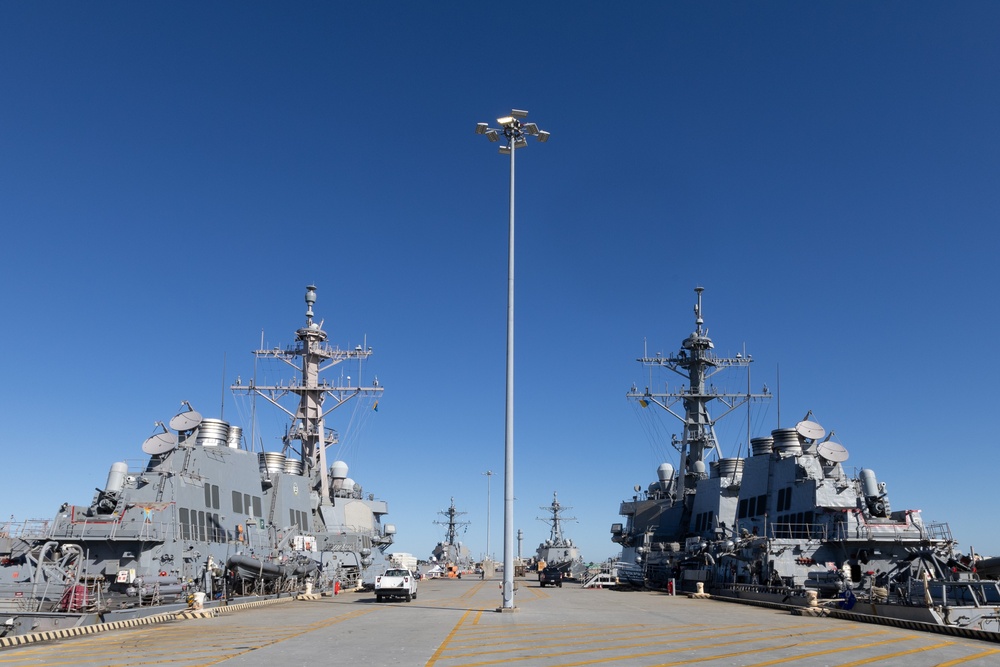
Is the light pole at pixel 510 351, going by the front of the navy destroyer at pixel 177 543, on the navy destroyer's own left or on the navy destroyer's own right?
on the navy destroyer's own right

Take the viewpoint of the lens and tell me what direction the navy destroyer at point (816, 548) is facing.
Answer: facing away from the viewer and to the left of the viewer

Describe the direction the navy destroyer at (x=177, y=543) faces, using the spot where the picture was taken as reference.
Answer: facing away from the viewer and to the right of the viewer

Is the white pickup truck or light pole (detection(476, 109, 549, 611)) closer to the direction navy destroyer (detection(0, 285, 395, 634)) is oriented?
the white pickup truck
